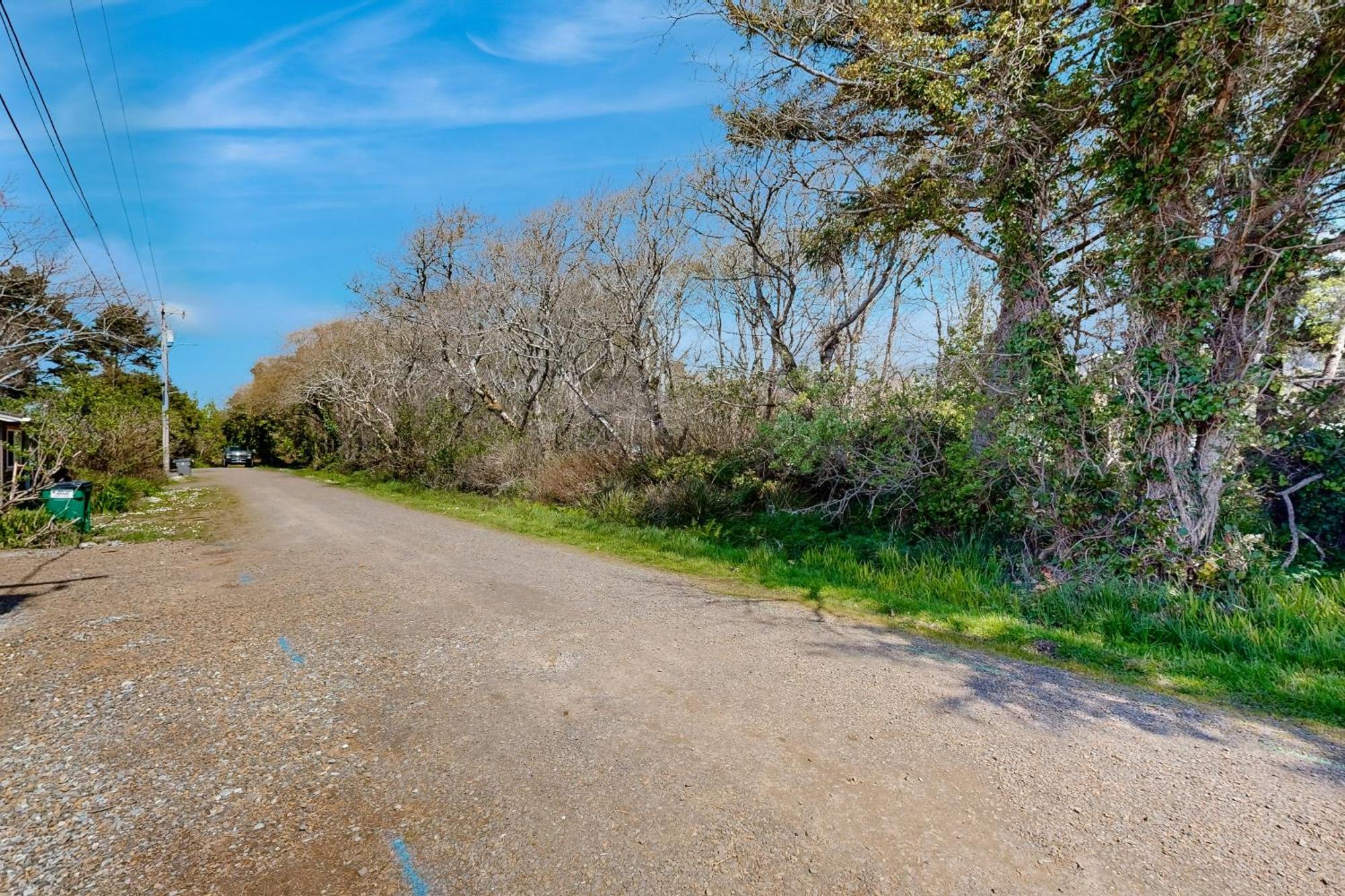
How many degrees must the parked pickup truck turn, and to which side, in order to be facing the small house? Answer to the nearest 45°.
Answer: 0° — it already faces it

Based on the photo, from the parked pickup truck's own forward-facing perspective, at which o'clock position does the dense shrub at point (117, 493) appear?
The dense shrub is roughly at 12 o'clock from the parked pickup truck.

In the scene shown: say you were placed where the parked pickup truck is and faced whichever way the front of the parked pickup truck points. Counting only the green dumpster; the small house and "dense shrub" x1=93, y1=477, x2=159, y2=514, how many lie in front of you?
3

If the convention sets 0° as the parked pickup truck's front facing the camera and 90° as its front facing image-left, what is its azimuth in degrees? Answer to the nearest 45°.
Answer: approximately 0°

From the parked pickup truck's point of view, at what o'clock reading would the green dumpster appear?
The green dumpster is roughly at 12 o'clock from the parked pickup truck.
